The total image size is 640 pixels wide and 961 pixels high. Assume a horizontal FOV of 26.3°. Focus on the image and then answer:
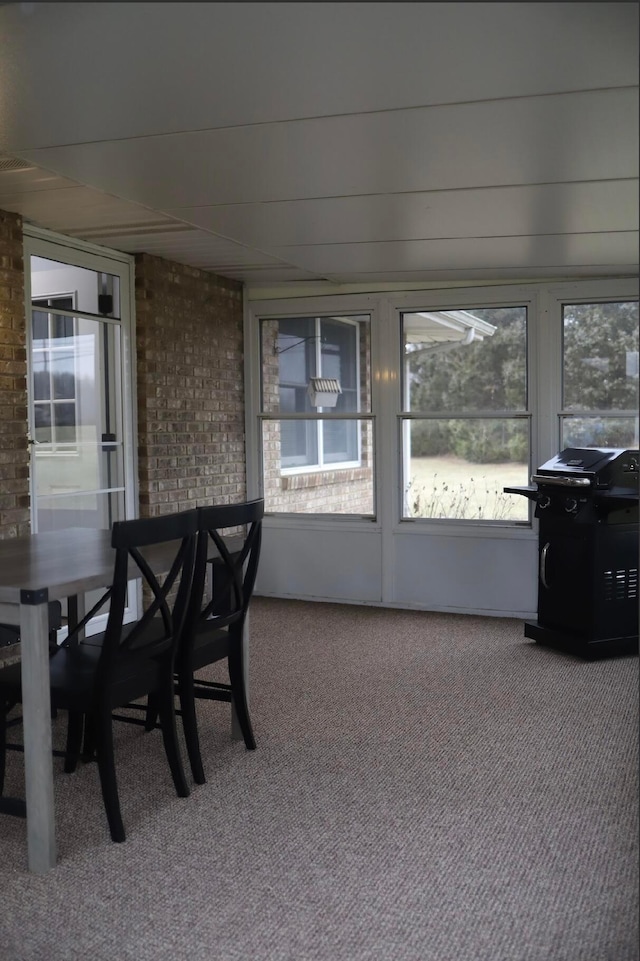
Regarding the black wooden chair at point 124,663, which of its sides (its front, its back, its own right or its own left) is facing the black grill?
right

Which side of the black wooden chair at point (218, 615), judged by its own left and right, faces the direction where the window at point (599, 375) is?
right

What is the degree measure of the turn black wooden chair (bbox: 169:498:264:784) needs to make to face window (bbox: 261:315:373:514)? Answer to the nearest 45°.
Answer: approximately 45° to its right

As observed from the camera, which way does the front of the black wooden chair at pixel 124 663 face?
facing away from the viewer and to the left of the viewer

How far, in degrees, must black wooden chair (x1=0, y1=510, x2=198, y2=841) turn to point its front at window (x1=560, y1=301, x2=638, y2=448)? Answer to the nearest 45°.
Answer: approximately 90° to its right

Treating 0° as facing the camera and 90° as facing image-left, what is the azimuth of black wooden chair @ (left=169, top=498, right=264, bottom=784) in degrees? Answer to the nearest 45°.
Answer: approximately 135°

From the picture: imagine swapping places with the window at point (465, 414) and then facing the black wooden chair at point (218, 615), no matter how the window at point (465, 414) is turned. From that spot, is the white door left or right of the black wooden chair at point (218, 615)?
right
